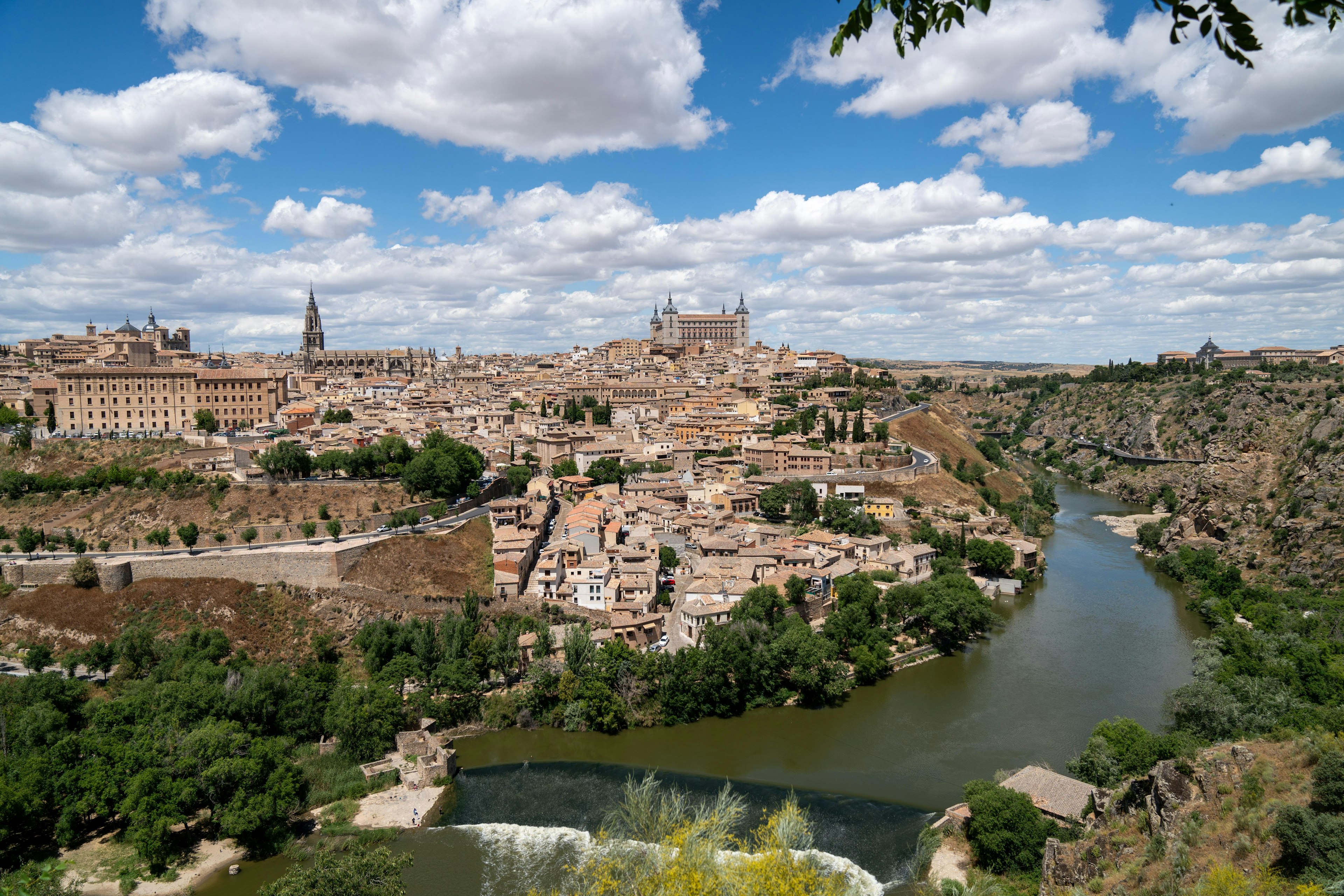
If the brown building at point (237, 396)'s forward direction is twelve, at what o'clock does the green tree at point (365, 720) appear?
The green tree is roughly at 12 o'clock from the brown building.

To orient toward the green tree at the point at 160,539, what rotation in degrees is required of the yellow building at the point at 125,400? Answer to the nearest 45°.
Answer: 0° — it already faces it

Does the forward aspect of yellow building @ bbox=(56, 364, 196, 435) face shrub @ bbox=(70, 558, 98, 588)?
yes

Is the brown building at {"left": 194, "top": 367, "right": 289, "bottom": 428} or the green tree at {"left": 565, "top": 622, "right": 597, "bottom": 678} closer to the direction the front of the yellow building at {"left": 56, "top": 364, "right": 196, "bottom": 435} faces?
the green tree

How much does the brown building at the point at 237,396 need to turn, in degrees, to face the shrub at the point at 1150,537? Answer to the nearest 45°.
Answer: approximately 45° to its left

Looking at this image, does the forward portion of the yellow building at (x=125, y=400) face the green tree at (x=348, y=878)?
yes

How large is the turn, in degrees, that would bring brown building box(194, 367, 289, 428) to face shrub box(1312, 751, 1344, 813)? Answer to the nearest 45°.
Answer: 0° — it already faces it

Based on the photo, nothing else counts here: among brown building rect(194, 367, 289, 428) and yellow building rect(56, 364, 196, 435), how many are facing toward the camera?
2

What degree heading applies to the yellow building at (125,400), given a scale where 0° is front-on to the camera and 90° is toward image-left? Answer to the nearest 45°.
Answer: approximately 0°

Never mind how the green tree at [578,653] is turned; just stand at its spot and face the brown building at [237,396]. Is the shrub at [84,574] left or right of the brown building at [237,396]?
left

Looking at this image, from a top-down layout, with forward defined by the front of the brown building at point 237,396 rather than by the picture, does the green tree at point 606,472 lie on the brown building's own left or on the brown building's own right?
on the brown building's own left
